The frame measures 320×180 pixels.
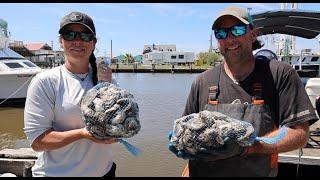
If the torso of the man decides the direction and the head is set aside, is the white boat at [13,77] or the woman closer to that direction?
the woman

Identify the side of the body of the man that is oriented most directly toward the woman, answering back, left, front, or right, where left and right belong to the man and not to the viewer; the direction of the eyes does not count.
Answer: right

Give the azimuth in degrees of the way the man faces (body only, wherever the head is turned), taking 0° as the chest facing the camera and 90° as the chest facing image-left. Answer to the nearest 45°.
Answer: approximately 0°

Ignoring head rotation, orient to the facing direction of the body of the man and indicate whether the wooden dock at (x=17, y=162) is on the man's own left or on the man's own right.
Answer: on the man's own right
